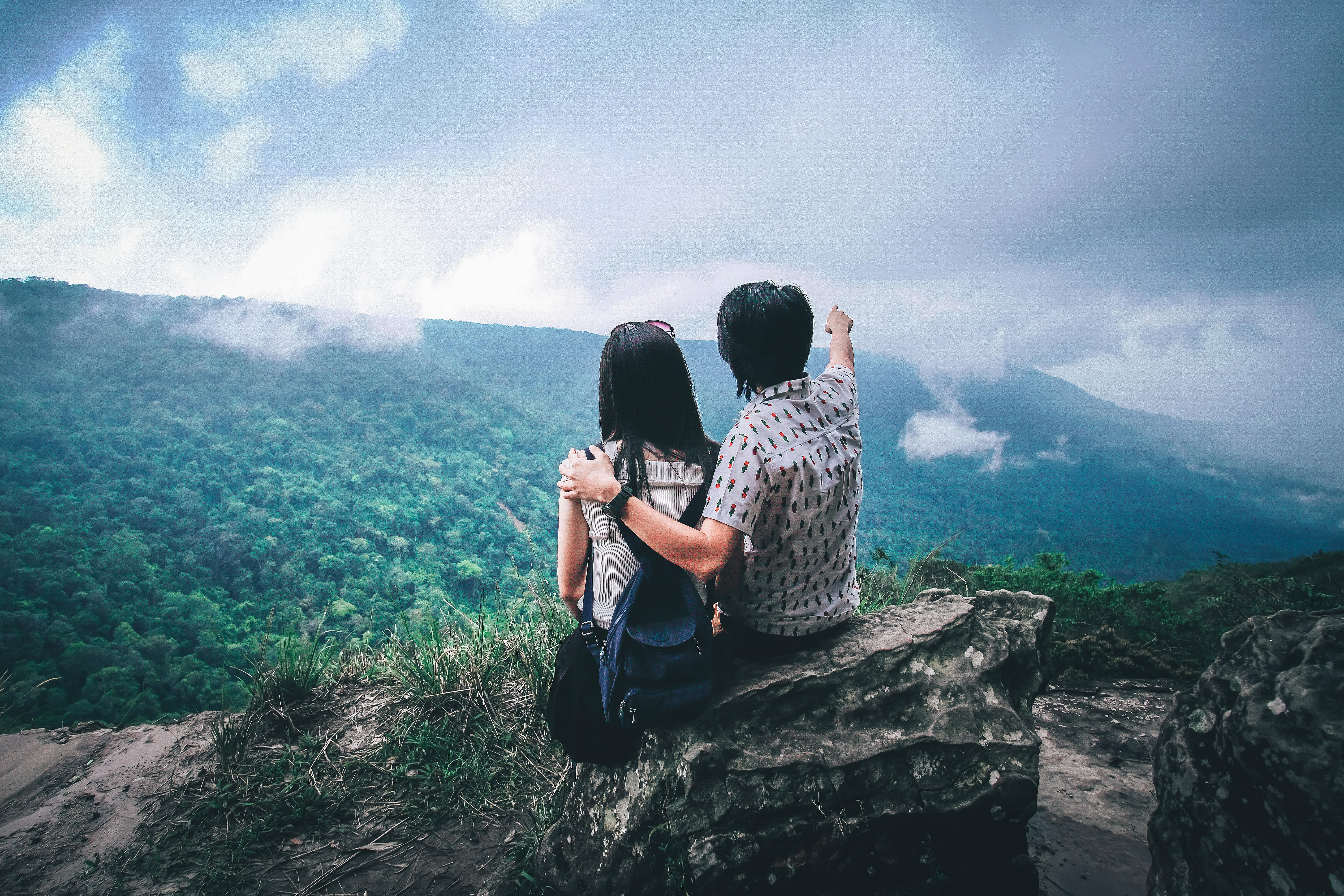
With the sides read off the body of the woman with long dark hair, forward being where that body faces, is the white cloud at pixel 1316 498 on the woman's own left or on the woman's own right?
on the woman's own right

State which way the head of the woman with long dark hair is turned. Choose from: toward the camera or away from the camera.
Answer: away from the camera

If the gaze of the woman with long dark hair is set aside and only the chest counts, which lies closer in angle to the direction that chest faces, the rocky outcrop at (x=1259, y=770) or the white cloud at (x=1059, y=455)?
the white cloud

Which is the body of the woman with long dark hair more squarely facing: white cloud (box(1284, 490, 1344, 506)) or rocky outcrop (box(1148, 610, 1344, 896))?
the white cloud

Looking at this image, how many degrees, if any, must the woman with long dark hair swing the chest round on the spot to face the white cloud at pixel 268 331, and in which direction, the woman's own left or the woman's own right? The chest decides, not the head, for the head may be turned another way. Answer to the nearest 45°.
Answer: approximately 45° to the woman's own left

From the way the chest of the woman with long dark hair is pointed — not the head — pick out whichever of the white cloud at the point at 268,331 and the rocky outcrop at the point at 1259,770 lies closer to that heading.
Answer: the white cloud

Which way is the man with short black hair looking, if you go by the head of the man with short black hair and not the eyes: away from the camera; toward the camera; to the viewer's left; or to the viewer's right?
away from the camera

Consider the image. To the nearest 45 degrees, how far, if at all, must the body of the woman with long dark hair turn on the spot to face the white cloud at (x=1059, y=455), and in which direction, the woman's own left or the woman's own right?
approximately 45° to the woman's own right

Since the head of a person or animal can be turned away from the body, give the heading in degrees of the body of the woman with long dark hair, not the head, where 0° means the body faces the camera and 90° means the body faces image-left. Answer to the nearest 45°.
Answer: approximately 180°
